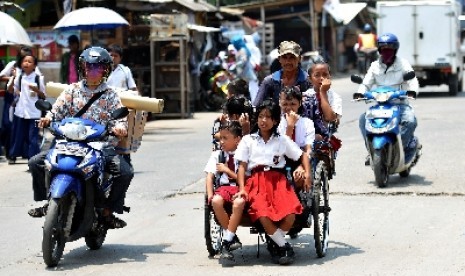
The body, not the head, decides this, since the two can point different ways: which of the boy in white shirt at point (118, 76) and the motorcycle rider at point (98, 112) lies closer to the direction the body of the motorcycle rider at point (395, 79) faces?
the motorcycle rider

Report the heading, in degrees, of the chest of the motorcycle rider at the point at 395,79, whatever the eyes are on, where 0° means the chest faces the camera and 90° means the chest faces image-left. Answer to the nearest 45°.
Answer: approximately 0°

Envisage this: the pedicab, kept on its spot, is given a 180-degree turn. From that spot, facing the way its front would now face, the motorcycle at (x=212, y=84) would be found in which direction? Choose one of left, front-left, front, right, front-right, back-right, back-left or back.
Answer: front

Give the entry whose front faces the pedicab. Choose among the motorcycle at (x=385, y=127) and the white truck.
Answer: the motorcycle

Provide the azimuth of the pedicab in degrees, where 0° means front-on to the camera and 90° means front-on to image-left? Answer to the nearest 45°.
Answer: approximately 0°
